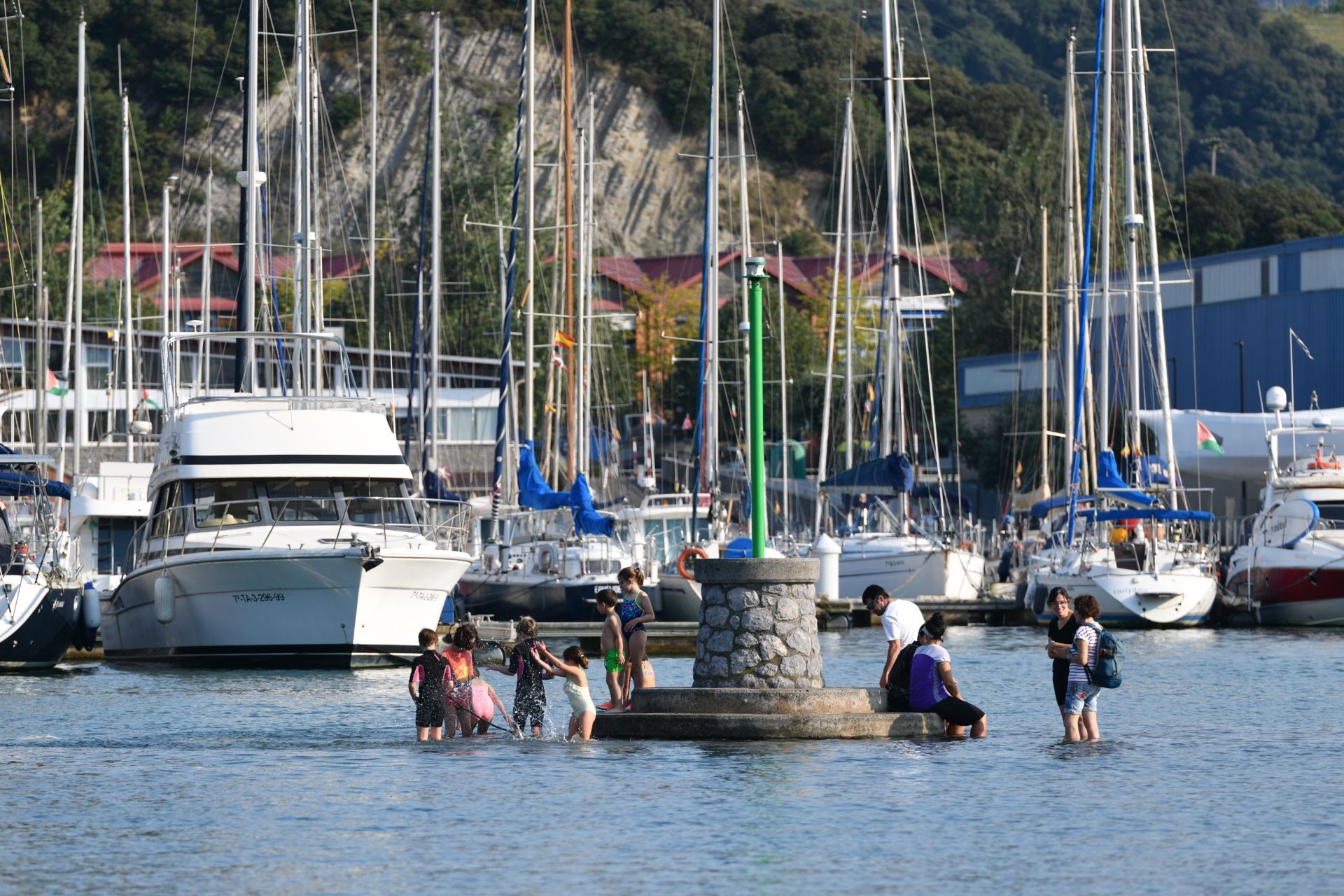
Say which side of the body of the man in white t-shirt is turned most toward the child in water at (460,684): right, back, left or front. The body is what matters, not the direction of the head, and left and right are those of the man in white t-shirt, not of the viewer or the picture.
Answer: front

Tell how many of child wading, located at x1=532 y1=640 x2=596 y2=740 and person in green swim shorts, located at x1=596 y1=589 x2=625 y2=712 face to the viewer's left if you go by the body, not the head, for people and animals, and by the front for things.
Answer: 2

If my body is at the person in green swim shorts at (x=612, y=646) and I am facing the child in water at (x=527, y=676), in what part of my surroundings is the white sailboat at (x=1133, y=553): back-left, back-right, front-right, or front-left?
back-right

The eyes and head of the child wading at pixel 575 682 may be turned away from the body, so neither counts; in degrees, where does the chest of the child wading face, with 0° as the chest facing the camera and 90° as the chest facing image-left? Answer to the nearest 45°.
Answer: approximately 90°

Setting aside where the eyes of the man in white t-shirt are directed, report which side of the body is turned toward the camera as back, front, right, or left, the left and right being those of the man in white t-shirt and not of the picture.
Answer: left

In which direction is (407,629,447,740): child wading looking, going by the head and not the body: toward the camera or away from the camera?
away from the camera

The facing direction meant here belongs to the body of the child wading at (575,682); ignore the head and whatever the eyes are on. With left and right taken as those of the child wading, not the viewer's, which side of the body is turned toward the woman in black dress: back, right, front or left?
back

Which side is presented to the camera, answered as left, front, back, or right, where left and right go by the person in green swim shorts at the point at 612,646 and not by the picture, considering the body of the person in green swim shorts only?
left

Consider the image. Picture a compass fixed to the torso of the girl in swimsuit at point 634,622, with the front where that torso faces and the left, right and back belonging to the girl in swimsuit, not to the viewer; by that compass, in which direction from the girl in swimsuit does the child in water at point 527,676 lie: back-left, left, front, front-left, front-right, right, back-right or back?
front-right

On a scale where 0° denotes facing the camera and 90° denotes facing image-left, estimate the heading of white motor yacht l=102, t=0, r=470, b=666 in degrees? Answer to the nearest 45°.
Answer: approximately 315°

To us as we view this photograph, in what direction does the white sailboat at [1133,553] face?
facing away from the viewer and to the left of the viewer

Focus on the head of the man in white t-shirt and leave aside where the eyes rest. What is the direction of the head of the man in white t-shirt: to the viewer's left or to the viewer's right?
to the viewer's left

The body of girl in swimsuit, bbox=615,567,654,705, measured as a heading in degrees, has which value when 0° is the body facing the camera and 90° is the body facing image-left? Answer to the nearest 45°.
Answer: approximately 45°
